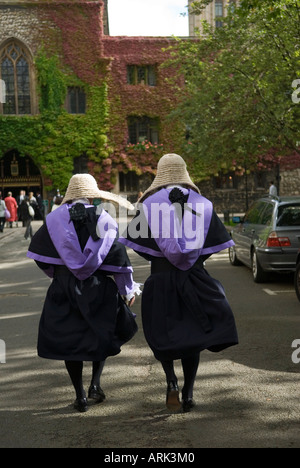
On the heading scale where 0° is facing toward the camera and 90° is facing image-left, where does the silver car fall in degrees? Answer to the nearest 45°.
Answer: approximately 135°

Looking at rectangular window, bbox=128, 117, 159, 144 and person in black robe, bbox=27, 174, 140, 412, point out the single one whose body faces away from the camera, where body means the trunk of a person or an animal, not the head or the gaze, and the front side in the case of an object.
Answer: the person in black robe

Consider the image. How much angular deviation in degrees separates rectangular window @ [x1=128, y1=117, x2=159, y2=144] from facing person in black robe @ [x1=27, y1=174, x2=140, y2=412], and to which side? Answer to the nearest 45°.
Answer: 0° — it already faces them

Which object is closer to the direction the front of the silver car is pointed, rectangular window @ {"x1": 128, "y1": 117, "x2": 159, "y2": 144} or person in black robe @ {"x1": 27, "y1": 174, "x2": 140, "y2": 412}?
the rectangular window

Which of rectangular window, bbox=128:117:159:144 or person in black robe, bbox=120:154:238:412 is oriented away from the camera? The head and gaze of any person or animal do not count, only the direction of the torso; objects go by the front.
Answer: the person in black robe

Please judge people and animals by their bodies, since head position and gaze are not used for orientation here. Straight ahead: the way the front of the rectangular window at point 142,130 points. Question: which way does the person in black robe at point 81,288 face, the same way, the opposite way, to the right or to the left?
the opposite way

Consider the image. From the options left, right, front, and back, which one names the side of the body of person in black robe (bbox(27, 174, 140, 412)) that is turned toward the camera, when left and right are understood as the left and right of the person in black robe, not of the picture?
back

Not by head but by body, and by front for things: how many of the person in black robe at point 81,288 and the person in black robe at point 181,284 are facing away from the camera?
2

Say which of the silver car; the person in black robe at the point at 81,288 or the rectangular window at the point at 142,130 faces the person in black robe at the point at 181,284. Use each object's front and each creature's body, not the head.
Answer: the rectangular window

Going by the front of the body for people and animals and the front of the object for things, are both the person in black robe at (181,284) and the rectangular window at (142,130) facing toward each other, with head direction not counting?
yes

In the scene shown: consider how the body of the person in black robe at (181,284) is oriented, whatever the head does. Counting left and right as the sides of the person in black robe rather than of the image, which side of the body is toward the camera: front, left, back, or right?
back

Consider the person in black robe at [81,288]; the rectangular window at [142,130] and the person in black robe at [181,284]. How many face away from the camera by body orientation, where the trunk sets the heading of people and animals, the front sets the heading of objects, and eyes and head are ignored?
2

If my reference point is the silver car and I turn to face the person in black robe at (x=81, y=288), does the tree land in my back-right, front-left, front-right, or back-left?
back-right

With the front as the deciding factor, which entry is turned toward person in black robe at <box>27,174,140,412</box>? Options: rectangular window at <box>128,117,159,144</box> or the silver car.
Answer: the rectangular window
